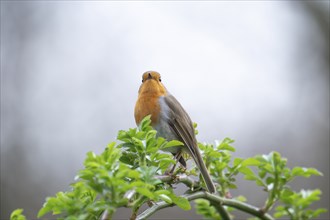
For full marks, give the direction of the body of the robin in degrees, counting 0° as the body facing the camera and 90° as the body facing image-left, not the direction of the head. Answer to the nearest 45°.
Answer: approximately 45°
